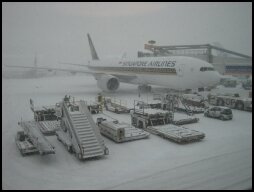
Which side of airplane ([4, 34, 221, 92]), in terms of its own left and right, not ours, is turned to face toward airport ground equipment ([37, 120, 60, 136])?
right

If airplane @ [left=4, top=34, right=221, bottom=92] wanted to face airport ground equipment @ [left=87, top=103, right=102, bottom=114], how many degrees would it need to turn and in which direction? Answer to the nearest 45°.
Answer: approximately 90° to its right

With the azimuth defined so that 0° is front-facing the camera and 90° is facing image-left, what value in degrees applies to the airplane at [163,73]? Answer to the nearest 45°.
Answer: approximately 315°

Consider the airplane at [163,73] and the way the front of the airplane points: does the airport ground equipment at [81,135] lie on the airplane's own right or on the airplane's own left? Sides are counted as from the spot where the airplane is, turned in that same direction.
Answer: on the airplane's own right

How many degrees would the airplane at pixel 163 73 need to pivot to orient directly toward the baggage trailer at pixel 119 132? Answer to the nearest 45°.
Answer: approximately 45° to its right

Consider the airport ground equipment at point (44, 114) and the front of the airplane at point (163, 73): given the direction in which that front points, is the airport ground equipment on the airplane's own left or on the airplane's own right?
on the airplane's own right

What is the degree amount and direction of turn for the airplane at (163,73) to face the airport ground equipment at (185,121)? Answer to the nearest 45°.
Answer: approximately 45° to its right

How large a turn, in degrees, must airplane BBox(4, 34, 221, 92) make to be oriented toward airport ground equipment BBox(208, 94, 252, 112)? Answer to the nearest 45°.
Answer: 0° — it already faces it

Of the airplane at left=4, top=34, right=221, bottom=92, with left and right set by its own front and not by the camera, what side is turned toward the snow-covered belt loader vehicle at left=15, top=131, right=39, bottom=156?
right

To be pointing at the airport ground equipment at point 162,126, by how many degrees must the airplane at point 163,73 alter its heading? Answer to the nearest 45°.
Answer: approximately 45° to its right
